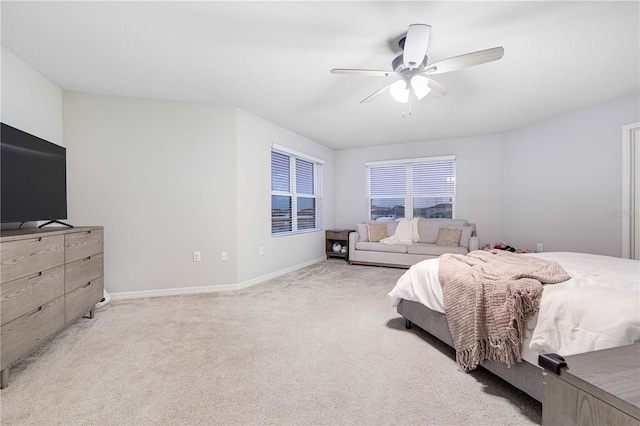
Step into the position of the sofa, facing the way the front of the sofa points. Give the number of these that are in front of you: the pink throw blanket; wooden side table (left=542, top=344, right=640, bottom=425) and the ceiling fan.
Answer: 3

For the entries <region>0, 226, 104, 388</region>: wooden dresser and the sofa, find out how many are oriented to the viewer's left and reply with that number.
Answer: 0

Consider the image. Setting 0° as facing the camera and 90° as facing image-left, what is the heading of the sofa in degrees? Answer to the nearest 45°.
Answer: approximately 0°

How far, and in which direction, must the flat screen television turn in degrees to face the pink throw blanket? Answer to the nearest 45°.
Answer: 0° — it already faces it

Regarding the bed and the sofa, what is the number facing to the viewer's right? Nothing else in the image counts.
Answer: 0

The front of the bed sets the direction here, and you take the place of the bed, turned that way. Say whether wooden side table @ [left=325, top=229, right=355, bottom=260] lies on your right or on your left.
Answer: on your right

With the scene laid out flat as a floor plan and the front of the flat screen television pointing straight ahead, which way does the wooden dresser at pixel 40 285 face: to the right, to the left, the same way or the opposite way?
the same way

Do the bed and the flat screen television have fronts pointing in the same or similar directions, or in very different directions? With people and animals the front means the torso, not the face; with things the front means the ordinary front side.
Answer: very different directions

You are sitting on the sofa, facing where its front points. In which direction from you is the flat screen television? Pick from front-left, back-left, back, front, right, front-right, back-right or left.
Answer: front-right

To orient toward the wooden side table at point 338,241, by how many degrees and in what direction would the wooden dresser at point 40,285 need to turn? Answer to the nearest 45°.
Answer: approximately 45° to its left

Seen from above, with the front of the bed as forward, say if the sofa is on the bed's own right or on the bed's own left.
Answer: on the bed's own right

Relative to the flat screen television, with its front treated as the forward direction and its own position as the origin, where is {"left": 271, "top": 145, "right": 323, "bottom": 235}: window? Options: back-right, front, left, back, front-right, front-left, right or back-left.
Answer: front-left

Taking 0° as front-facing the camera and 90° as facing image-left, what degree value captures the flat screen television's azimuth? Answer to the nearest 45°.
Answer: approximately 315°

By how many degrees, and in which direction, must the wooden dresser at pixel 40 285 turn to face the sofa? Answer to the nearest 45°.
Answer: approximately 45° to its left

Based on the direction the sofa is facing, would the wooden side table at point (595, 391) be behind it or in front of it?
in front
